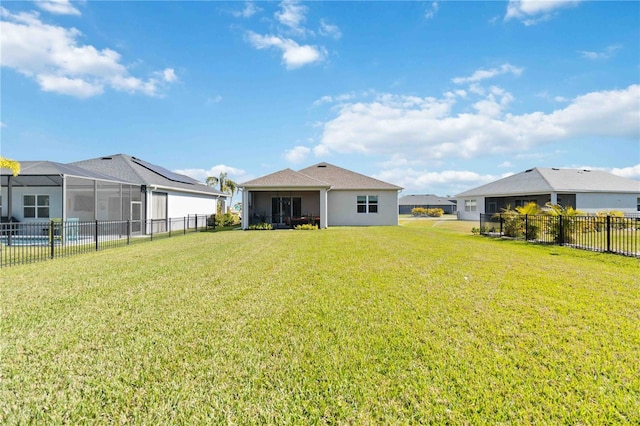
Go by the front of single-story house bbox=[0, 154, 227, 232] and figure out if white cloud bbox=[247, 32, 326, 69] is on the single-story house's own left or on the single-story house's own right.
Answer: on the single-story house's own right

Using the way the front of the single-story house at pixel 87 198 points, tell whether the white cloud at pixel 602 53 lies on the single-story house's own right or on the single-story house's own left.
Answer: on the single-story house's own right

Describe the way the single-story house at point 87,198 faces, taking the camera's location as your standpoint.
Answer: facing away from the viewer and to the right of the viewer

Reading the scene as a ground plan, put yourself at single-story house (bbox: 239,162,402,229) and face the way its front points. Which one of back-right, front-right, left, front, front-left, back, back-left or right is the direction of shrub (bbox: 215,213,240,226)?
left

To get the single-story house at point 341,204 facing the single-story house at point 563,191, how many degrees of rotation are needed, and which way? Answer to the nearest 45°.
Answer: approximately 90° to its right

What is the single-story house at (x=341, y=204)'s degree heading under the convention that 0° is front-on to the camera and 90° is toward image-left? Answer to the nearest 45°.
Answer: approximately 180°

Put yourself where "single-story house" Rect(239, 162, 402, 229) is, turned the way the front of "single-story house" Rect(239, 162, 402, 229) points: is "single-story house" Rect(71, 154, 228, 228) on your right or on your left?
on your left

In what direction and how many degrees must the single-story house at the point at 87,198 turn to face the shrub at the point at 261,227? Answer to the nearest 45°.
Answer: approximately 45° to its right

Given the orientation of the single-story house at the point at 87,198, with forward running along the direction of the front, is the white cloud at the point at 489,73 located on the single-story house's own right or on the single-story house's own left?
on the single-story house's own right
